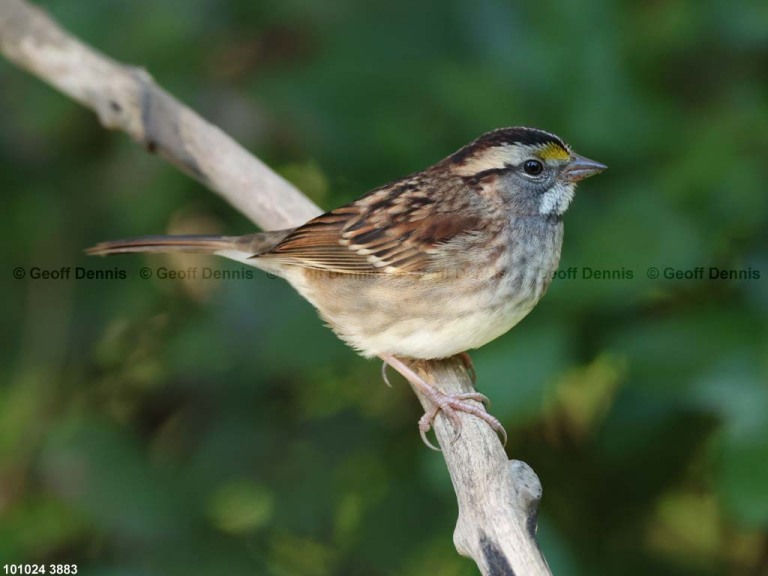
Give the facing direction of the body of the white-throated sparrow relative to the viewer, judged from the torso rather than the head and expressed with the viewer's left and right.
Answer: facing to the right of the viewer
